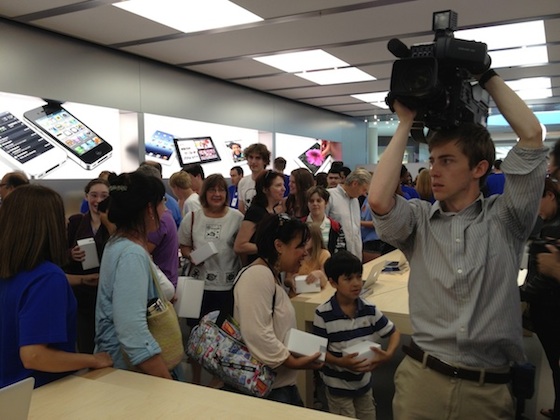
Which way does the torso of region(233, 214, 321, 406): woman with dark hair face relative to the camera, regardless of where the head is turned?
to the viewer's right

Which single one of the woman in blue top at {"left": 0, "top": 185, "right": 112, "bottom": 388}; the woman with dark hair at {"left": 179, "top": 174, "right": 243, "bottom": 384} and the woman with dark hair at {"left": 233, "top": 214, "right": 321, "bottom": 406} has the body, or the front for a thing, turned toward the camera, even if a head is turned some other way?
the woman with dark hair at {"left": 179, "top": 174, "right": 243, "bottom": 384}

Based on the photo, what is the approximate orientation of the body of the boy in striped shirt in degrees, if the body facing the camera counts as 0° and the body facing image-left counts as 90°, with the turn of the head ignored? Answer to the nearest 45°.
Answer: approximately 315°

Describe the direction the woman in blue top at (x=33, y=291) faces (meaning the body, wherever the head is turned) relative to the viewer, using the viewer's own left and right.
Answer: facing away from the viewer and to the right of the viewer

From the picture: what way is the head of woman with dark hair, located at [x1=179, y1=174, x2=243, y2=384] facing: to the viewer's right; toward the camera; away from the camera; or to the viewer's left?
toward the camera

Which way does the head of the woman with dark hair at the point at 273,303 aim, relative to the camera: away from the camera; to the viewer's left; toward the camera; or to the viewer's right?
to the viewer's right

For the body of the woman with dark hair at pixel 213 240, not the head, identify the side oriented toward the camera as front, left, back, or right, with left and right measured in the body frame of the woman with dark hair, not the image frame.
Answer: front

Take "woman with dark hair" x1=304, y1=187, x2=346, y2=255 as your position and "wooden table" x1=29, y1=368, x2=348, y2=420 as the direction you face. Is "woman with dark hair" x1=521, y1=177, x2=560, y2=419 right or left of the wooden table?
left

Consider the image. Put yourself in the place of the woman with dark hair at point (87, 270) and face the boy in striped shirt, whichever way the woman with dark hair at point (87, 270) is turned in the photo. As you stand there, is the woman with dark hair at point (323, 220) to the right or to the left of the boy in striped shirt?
left

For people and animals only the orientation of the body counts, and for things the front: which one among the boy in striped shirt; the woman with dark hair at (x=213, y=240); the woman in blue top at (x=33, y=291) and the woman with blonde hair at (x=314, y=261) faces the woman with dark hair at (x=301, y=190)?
the woman in blue top

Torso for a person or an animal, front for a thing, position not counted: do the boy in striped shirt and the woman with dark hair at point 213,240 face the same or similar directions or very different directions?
same or similar directions

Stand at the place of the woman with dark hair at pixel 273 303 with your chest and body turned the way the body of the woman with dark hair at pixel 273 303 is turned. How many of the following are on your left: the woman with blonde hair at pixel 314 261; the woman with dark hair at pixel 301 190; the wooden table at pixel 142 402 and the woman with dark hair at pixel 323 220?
3

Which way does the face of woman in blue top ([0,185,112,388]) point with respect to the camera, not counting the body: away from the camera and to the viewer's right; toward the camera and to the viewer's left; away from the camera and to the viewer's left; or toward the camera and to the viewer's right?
away from the camera and to the viewer's right
